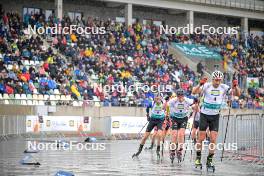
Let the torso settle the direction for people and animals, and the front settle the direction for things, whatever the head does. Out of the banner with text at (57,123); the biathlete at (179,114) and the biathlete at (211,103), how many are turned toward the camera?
3

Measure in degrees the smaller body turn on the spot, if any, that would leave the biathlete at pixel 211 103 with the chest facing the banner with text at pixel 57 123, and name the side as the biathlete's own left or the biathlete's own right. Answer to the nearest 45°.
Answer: approximately 135° to the biathlete's own right

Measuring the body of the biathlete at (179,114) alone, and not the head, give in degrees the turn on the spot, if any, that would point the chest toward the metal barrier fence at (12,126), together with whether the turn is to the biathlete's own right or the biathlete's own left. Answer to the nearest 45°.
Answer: approximately 135° to the biathlete's own right

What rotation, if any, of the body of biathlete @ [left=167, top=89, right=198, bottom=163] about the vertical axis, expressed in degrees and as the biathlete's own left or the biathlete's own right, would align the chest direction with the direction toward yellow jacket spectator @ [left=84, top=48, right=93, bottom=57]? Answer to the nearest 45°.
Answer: approximately 180°

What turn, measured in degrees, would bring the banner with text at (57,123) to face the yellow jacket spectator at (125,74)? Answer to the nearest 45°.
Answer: approximately 135° to its left

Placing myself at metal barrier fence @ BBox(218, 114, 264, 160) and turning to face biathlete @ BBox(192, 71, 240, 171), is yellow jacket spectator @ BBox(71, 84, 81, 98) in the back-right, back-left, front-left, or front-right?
back-right

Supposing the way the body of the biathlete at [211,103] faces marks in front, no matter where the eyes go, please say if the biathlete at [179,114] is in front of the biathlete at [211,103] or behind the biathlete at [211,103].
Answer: behind

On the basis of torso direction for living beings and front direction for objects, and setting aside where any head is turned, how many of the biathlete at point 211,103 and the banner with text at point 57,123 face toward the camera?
2

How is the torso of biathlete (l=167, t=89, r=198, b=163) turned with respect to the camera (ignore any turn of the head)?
toward the camera

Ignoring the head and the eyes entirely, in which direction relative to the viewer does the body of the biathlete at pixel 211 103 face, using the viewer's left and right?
facing the viewer

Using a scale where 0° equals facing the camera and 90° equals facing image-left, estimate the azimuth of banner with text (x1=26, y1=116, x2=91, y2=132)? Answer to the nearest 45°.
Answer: approximately 0°

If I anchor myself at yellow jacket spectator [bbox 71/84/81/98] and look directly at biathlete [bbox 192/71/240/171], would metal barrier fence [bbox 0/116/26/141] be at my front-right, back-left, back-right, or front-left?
front-right

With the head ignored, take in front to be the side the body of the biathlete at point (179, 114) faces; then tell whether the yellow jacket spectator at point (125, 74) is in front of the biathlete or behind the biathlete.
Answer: behind
